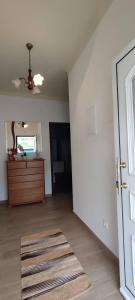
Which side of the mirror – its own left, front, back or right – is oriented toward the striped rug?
front

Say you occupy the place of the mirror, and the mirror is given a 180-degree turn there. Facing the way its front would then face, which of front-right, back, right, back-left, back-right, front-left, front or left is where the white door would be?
back

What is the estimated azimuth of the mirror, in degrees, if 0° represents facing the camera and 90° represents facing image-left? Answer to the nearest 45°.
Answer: approximately 0°
